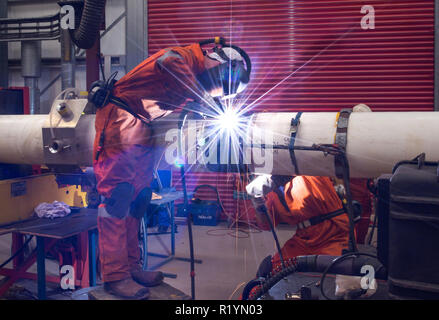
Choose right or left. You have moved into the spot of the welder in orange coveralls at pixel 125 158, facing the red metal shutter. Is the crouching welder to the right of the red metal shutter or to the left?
right

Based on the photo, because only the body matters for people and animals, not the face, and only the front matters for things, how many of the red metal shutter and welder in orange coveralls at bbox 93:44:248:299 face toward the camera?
1

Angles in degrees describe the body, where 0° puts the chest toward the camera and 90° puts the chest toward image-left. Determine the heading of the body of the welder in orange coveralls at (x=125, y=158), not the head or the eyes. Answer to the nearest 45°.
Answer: approximately 270°

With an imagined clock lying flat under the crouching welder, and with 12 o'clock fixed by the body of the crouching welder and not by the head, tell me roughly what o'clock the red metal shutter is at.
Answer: The red metal shutter is roughly at 3 o'clock from the crouching welder.

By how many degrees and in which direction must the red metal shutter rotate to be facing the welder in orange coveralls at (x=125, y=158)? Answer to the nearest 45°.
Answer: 0° — it already faces them

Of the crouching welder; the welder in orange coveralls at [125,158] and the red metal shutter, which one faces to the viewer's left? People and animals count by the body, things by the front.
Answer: the crouching welder

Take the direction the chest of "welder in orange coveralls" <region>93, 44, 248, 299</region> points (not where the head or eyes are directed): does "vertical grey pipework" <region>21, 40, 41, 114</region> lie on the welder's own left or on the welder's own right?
on the welder's own left

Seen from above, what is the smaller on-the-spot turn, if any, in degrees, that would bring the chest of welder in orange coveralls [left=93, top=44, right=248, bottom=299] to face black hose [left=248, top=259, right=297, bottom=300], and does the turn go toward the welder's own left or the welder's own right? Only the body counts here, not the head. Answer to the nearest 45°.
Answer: approximately 45° to the welder's own right

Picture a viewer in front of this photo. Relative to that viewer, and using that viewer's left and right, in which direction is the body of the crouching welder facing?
facing to the left of the viewer

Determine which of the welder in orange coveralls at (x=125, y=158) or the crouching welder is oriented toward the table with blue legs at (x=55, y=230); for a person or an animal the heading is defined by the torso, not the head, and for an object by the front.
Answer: the crouching welder
